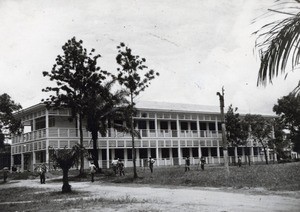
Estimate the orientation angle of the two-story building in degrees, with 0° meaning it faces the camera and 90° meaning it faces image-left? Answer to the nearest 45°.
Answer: approximately 0°

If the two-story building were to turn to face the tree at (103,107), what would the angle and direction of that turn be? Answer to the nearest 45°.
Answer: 0° — it already faces it

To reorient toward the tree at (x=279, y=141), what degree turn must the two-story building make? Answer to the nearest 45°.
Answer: approximately 90° to its left

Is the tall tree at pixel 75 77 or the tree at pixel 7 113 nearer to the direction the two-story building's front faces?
the tall tree

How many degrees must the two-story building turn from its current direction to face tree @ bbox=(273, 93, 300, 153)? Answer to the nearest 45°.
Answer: approximately 90° to its left

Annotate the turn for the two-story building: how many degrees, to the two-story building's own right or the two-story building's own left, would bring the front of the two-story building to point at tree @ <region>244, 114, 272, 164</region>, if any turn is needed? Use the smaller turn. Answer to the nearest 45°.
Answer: approximately 90° to the two-story building's own left
